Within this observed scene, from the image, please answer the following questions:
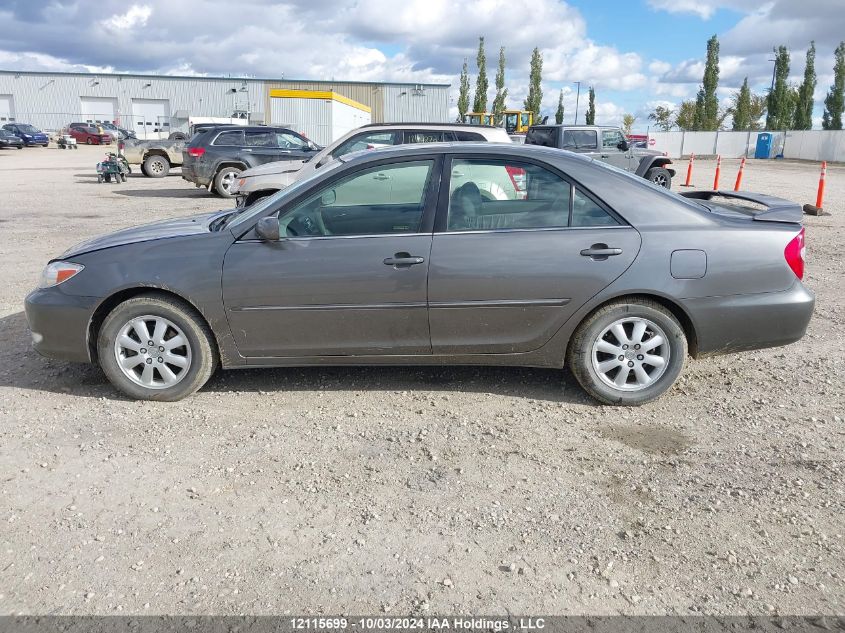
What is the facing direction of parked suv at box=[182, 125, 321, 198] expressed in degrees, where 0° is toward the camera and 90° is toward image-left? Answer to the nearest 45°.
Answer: approximately 225°

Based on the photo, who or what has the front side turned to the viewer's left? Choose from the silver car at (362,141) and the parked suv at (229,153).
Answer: the silver car

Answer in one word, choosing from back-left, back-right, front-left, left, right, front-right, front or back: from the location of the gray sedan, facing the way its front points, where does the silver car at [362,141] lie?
right

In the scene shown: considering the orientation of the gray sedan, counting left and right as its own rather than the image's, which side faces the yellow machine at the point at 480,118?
right

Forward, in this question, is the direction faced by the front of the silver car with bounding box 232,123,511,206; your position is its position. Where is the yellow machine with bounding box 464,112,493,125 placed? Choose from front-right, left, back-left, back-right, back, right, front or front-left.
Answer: right

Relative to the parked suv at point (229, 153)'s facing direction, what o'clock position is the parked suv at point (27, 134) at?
the parked suv at point (27, 134) is roughly at 10 o'clock from the parked suv at point (229, 153).

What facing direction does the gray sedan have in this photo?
to the viewer's left

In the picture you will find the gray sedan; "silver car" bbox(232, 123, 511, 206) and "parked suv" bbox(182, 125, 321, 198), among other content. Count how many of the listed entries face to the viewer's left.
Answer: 2

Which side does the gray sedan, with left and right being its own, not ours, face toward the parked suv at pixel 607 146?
right

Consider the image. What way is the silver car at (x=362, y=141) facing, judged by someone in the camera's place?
facing to the left of the viewer
